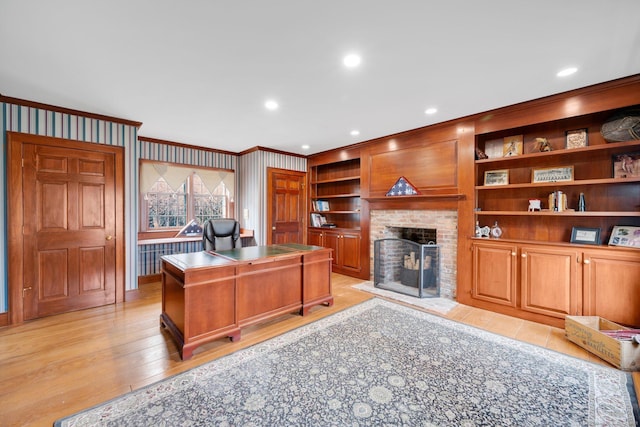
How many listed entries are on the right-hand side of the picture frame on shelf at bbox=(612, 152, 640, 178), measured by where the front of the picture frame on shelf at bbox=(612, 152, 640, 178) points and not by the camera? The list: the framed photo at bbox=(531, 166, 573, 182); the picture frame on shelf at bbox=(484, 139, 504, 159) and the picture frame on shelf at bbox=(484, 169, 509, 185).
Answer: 3

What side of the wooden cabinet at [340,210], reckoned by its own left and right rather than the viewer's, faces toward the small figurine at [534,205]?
left

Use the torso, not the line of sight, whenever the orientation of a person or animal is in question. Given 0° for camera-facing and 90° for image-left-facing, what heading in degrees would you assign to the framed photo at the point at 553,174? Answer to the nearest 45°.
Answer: approximately 0°

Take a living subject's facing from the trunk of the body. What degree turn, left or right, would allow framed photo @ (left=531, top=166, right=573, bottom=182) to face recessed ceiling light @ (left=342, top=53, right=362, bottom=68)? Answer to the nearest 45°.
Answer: approximately 45° to its right

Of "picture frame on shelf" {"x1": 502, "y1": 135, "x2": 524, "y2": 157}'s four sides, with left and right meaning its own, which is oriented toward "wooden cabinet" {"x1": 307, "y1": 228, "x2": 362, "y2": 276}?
right

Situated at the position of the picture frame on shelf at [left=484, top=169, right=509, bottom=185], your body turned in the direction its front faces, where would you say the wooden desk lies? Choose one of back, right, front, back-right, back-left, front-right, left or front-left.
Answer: front-right
